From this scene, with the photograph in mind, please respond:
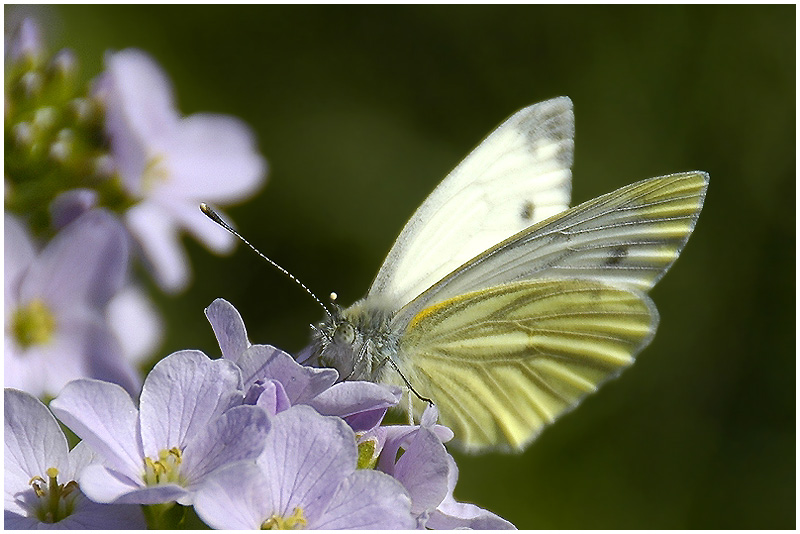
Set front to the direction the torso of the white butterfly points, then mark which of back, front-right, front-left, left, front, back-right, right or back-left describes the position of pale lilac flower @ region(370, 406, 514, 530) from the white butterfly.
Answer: left

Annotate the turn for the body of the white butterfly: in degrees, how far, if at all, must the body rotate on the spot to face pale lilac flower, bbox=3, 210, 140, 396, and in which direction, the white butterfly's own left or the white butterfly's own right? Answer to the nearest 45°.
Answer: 0° — it already faces it

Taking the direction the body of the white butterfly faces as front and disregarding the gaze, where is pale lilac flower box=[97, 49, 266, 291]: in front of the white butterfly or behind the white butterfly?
in front

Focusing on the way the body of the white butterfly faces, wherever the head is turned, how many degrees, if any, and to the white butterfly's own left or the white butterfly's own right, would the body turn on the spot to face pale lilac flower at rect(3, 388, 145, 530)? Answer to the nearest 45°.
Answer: approximately 45° to the white butterfly's own left

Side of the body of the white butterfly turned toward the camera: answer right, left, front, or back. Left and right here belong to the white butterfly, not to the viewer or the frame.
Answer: left
